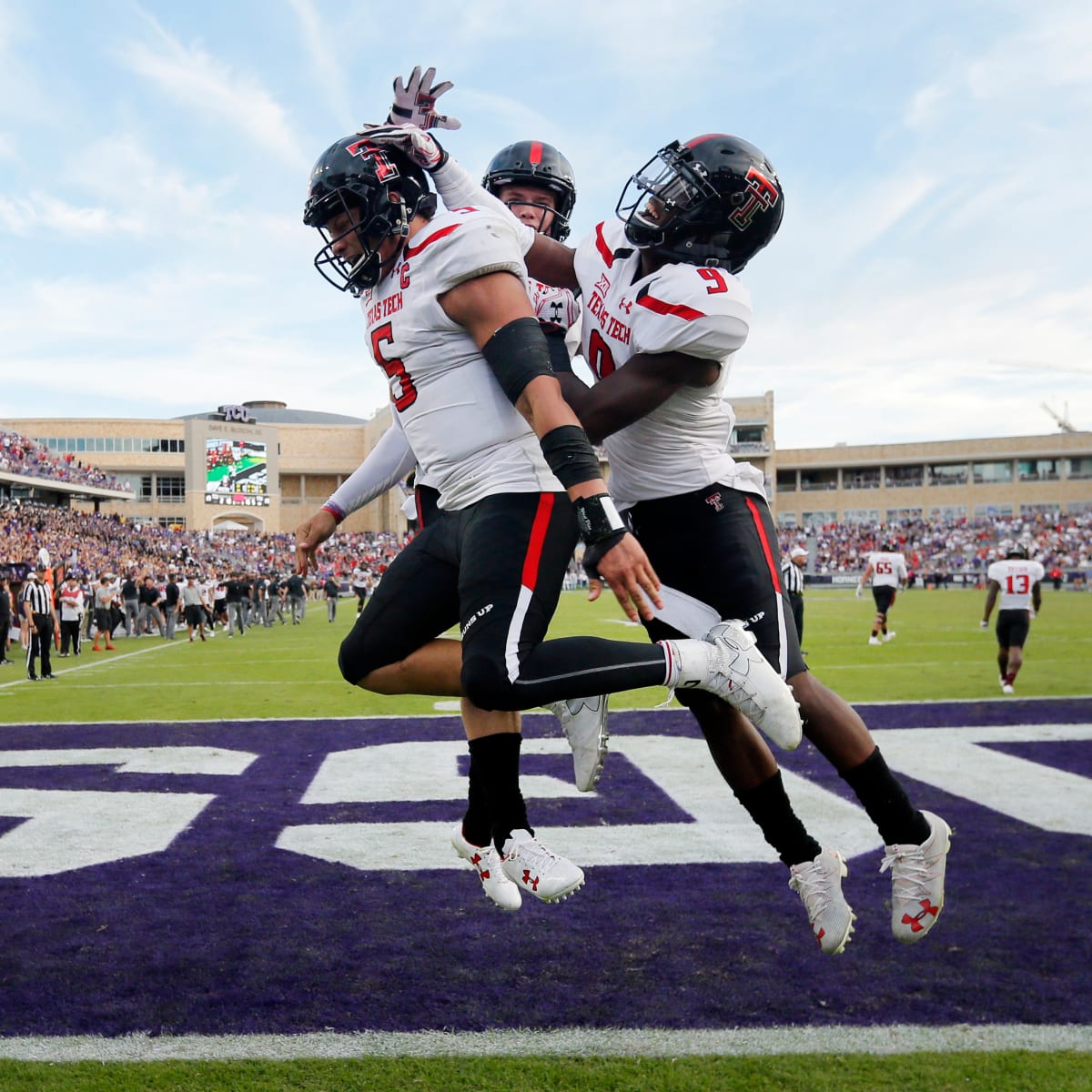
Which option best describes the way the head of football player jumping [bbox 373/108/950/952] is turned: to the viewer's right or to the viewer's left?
to the viewer's left

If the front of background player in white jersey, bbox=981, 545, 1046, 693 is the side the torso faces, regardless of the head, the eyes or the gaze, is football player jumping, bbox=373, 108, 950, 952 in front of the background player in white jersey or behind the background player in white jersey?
behind

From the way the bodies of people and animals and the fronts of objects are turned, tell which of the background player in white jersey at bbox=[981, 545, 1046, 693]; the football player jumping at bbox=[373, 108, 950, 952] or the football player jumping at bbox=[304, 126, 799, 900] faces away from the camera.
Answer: the background player in white jersey

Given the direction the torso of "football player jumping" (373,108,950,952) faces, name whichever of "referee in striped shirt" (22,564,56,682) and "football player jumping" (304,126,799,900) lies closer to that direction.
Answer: the football player jumping

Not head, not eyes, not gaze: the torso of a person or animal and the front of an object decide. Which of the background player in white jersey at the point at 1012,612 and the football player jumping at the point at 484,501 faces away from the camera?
the background player in white jersey

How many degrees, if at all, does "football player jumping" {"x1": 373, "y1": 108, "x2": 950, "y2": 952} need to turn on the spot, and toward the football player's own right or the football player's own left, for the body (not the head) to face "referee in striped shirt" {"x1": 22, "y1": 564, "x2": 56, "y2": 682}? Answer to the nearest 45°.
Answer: approximately 90° to the football player's own right

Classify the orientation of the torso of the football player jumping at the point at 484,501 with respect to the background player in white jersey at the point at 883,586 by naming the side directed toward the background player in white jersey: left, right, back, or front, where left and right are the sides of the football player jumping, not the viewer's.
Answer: back

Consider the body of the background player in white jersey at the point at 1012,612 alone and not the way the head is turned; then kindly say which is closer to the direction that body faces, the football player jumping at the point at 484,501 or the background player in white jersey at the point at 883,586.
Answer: the background player in white jersey

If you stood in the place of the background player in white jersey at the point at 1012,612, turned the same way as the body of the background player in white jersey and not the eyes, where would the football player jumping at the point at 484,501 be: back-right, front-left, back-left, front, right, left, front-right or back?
back
